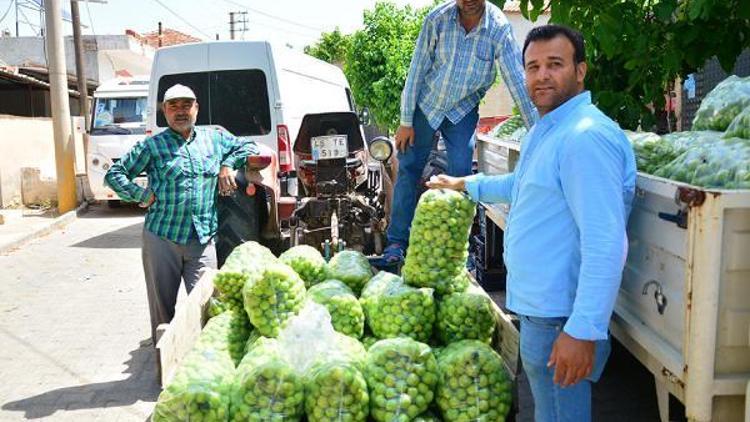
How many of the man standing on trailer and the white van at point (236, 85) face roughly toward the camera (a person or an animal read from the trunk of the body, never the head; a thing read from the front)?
1

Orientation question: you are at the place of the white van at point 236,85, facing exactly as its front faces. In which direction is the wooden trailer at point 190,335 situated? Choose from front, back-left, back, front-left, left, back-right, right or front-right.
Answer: back-right

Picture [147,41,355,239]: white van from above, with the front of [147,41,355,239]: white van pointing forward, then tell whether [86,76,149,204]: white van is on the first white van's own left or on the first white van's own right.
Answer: on the first white van's own left

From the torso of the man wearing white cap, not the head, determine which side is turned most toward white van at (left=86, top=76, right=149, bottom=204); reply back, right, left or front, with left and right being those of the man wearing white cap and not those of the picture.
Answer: back

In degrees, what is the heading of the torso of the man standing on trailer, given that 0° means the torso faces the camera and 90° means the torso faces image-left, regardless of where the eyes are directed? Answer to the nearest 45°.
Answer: approximately 0°

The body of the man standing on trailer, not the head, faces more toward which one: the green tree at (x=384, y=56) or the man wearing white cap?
the man wearing white cap

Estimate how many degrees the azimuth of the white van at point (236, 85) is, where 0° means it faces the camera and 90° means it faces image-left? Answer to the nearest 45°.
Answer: approximately 225°

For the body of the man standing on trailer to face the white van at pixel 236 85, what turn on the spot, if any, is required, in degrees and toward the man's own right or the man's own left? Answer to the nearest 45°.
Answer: approximately 135° to the man's own right

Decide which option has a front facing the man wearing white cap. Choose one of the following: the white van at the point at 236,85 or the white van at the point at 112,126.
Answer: the white van at the point at 112,126
